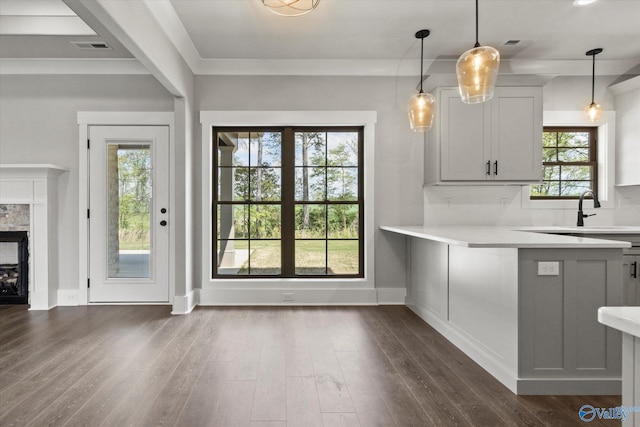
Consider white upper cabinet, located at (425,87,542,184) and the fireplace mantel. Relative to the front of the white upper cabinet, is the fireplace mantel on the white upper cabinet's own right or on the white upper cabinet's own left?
on the white upper cabinet's own right

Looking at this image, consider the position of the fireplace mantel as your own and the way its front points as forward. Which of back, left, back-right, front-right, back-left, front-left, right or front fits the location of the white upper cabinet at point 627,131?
front-left

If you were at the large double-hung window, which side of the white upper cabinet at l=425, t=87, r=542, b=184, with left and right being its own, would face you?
right

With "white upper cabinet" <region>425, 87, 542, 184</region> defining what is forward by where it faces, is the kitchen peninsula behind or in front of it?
in front

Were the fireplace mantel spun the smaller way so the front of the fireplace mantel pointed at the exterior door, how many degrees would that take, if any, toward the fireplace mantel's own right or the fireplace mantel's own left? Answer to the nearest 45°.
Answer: approximately 45° to the fireplace mantel's own left

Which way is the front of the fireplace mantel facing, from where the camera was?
facing the viewer

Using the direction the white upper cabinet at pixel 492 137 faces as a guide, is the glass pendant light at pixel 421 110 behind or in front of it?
in front

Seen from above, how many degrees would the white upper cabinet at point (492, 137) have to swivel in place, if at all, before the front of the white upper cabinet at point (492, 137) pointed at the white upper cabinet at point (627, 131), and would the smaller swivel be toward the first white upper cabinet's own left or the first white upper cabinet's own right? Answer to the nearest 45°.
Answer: approximately 135° to the first white upper cabinet's own left

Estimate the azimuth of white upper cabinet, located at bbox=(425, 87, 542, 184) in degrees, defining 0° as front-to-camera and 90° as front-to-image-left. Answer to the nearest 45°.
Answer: approximately 0°

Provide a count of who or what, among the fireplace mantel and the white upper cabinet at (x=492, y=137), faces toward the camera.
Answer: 2

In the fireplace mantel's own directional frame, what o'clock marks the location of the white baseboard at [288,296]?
The white baseboard is roughly at 10 o'clock from the fireplace mantel.

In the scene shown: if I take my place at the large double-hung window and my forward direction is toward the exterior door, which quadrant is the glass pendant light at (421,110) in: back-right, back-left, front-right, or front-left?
back-left

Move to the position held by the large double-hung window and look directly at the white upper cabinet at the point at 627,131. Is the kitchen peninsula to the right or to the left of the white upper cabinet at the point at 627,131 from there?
right

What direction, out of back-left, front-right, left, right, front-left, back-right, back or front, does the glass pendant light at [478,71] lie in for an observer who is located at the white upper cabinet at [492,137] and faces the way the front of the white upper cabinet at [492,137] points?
front
